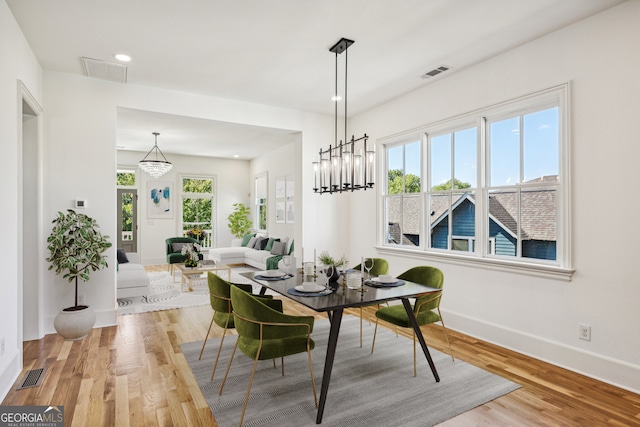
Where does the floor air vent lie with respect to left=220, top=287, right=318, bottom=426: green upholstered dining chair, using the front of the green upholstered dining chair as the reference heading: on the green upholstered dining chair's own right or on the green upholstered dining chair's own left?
on the green upholstered dining chair's own left

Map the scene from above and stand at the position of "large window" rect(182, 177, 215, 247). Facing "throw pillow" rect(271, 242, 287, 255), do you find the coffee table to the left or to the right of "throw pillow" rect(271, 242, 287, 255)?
right

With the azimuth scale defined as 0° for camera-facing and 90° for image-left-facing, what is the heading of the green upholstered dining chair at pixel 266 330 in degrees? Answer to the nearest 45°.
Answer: approximately 225°

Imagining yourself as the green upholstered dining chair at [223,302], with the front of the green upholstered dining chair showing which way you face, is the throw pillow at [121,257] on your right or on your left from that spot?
on your left

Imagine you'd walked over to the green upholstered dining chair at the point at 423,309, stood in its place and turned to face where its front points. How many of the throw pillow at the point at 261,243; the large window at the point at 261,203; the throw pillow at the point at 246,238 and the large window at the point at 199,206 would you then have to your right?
4

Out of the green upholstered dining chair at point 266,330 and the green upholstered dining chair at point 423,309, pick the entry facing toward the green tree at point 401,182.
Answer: the green upholstered dining chair at point 266,330

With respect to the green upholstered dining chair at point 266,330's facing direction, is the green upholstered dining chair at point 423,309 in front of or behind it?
in front

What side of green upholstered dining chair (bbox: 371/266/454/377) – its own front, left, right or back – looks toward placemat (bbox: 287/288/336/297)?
front

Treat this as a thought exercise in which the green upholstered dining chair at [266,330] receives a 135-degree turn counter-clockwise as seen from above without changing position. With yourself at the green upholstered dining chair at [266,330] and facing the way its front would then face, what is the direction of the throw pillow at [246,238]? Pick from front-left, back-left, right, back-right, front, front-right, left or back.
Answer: right

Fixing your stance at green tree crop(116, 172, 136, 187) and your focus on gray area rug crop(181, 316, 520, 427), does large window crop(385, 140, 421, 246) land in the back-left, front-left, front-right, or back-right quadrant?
front-left

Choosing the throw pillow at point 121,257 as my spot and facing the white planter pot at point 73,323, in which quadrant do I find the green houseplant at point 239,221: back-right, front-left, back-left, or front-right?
back-left

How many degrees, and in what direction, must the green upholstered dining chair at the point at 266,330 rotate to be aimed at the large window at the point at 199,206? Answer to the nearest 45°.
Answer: approximately 45° to its left

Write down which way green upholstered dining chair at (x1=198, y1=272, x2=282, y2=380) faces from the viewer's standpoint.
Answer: facing away from the viewer and to the right of the viewer

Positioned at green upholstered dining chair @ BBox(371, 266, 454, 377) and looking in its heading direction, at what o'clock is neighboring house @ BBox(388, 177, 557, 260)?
The neighboring house is roughly at 6 o'clock from the green upholstered dining chair.

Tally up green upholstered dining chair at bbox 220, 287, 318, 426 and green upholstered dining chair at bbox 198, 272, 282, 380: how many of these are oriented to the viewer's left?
0

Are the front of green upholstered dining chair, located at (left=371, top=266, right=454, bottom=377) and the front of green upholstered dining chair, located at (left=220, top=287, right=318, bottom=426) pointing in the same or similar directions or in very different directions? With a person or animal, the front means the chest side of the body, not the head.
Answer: very different directions

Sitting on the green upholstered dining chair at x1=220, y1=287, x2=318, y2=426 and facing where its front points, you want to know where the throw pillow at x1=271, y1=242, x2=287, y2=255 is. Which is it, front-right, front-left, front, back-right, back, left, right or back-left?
front-left
